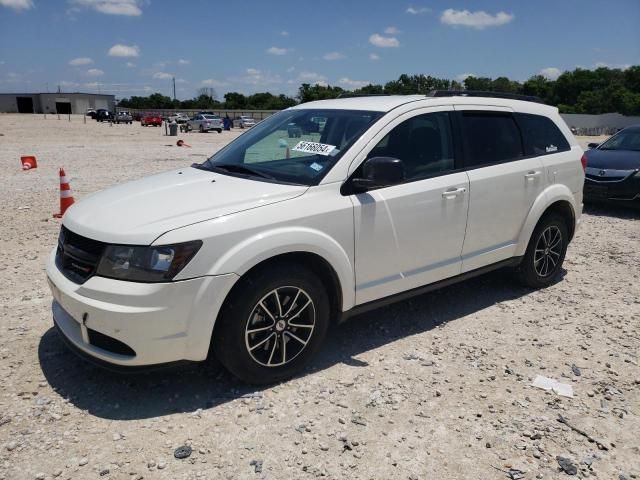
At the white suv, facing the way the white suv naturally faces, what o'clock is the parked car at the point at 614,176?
The parked car is roughly at 6 o'clock from the white suv.

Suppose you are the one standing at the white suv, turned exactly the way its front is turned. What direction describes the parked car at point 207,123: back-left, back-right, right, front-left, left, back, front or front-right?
back-right

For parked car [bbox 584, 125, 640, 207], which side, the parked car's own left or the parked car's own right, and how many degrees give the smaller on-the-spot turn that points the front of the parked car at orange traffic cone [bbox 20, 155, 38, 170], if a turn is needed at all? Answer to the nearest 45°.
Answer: approximately 45° to the parked car's own right

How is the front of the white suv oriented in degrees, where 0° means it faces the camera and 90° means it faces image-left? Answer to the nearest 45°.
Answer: approximately 45°

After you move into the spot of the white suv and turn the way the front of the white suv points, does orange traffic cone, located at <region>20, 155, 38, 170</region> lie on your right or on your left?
on your right

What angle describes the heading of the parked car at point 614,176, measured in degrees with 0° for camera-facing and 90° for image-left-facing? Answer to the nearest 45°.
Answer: approximately 45°

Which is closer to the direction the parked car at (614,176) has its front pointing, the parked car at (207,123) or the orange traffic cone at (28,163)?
the orange traffic cone

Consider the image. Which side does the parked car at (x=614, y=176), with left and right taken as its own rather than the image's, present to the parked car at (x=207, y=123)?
right
